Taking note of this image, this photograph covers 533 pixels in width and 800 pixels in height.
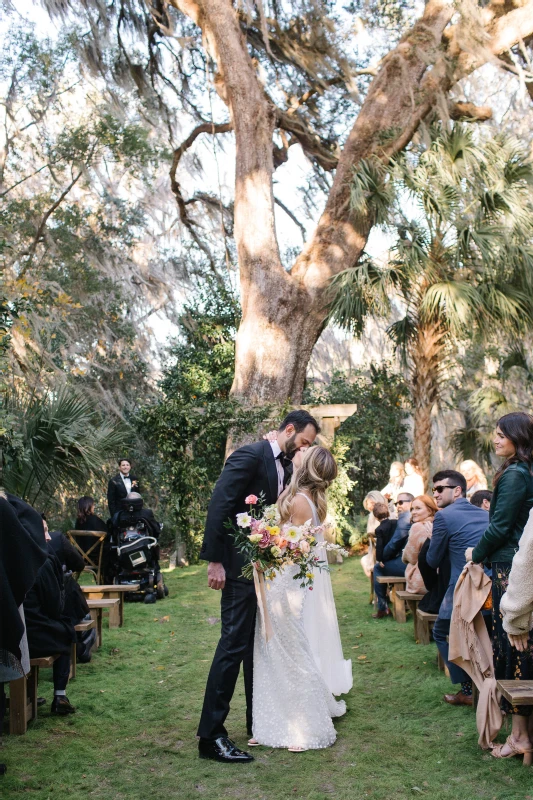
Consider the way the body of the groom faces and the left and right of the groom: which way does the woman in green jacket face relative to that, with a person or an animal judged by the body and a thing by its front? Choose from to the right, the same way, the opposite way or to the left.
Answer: the opposite way

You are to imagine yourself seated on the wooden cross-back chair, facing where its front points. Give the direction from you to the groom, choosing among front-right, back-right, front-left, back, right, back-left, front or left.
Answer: back

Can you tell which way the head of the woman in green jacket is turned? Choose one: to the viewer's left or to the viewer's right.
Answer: to the viewer's left

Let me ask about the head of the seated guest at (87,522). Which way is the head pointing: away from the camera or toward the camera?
away from the camera

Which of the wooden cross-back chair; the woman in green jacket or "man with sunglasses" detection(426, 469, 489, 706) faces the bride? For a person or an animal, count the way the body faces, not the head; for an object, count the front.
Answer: the woman in green jacket

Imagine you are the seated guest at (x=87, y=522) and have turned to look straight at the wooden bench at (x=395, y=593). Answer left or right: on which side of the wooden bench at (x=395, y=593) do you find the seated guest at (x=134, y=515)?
left

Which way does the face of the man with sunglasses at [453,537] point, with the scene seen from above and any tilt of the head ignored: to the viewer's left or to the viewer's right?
to the viewer's left

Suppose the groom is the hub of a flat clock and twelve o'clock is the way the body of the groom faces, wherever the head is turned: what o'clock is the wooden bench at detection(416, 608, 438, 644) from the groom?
The wooden bench is roughly at 10 o'clock from the groom.

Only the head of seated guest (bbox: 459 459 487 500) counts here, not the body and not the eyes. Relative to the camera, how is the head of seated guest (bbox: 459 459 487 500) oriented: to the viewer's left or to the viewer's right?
to the viewer's left
